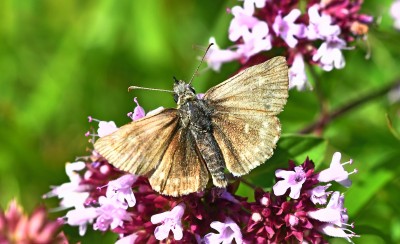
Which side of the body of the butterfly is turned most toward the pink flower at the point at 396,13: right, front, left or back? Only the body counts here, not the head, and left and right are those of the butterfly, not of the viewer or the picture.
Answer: right

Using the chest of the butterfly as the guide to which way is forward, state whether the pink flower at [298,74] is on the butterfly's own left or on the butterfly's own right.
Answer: on the butterfly's own right

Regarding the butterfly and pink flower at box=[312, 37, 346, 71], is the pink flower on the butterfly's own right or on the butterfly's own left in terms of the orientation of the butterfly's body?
on the butterfly's own right

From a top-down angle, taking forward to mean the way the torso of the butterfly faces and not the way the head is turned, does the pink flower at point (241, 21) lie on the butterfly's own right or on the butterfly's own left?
on the butterfly's own right

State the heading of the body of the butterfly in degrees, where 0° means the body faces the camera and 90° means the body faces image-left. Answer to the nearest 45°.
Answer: approximately 135°

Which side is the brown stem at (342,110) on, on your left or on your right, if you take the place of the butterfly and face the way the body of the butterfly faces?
on your right

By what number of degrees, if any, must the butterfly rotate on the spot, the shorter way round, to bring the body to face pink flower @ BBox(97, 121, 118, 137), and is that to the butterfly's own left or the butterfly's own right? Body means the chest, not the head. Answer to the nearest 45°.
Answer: approximately 45° to the butterfly's own left

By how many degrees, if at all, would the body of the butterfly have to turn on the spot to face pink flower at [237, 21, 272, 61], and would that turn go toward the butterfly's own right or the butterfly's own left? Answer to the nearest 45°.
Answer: approximately 90° to the butterfly's own right

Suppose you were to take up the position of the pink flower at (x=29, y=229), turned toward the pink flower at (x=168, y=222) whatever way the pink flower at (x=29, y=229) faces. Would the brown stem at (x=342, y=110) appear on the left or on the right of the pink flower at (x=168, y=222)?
left

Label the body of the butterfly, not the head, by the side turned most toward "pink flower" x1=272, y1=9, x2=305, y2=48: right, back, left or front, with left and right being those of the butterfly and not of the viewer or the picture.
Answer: right
